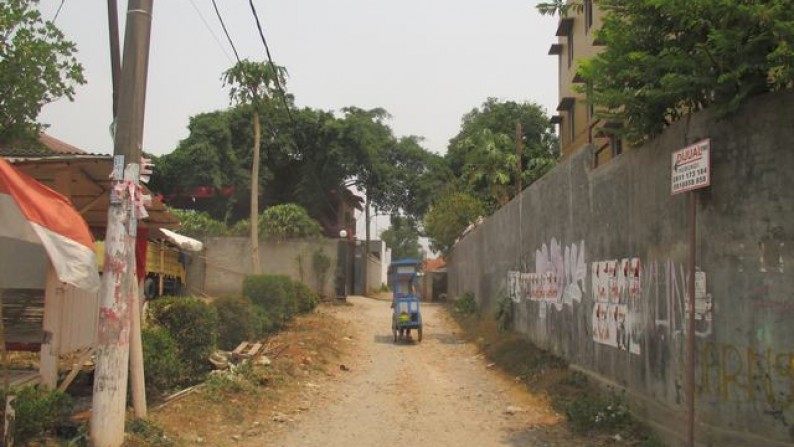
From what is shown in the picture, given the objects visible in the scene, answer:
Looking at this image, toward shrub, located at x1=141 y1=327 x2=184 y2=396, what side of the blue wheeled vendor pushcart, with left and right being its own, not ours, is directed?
front

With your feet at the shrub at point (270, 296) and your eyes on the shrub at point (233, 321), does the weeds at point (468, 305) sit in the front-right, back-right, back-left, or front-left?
back-left

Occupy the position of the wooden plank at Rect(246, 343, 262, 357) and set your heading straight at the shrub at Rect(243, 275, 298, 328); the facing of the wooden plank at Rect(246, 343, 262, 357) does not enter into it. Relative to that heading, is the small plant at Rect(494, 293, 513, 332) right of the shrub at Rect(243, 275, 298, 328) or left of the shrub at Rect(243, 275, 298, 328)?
right

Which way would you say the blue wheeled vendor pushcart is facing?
toward the camera
